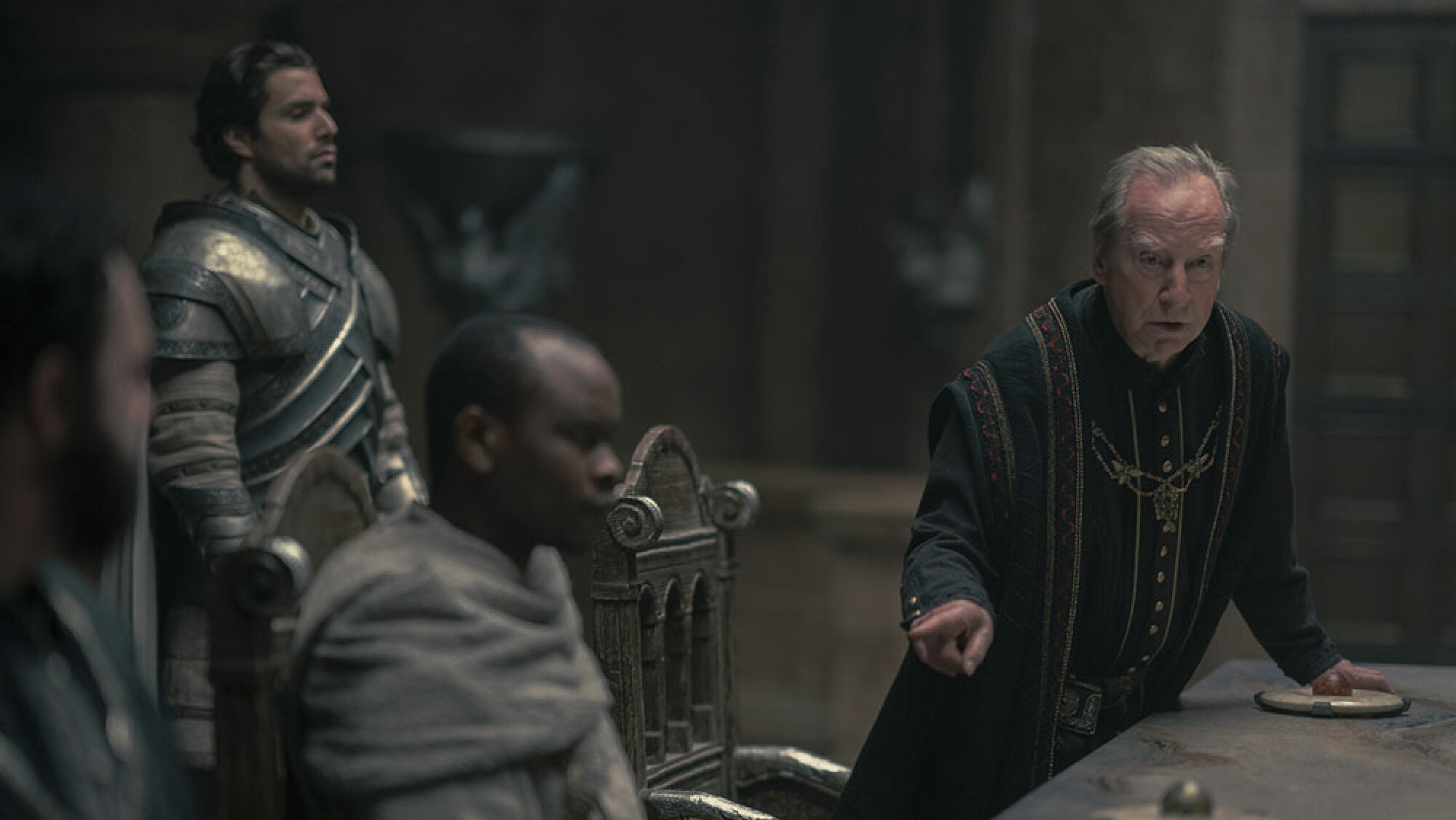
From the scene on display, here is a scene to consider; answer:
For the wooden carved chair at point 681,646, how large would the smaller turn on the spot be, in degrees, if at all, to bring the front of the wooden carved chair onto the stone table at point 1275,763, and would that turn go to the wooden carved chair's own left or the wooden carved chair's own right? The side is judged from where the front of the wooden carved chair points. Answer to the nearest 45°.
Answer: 0° — it already faces it

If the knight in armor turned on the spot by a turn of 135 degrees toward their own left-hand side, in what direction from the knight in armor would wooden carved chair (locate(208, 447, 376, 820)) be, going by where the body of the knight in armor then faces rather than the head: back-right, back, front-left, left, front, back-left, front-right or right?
back

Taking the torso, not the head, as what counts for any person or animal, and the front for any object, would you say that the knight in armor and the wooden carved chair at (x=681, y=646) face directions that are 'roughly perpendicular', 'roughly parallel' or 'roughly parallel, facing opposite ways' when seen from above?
roughly parallel

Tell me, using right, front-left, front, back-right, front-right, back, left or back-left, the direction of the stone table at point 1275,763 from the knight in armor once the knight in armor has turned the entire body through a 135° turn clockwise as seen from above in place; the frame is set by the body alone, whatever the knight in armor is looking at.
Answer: back-left

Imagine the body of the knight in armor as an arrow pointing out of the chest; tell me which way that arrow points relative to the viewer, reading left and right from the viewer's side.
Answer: facing the viewer and to the right of the viewer

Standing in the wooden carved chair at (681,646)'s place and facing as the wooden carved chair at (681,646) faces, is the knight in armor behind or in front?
behind

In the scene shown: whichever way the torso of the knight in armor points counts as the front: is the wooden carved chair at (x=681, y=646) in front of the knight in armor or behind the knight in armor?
in front
